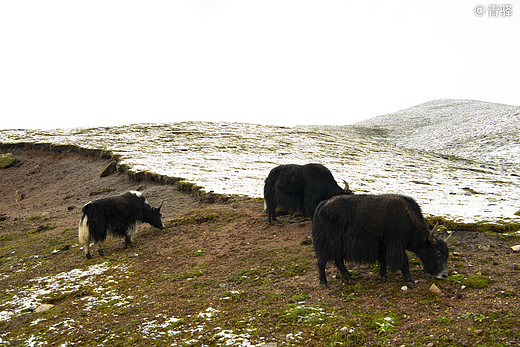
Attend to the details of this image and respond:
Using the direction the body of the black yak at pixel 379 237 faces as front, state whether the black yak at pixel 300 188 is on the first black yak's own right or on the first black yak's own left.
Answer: on the first black yak's own left

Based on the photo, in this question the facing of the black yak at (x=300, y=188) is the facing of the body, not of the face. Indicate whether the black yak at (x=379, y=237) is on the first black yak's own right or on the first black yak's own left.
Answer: on the first black yak's own right

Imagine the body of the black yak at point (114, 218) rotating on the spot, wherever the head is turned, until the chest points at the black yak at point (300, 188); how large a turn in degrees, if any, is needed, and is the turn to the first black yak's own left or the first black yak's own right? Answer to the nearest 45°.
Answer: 0° — it already faces it

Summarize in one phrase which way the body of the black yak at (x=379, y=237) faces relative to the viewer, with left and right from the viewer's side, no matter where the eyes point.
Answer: facing to the right of the viewer

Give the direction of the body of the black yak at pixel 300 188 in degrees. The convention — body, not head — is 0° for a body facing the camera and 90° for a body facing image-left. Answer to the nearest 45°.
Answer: approximately 270°

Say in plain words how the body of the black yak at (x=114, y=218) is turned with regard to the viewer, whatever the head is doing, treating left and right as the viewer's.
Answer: facing to the right of the viewer

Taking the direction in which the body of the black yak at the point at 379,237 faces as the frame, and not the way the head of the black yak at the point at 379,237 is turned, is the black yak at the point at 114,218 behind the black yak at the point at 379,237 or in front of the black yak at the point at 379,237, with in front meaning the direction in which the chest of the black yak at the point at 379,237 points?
behind

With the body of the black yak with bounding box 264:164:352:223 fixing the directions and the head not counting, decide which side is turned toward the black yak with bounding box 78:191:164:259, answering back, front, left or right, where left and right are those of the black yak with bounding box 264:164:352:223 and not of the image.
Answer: back

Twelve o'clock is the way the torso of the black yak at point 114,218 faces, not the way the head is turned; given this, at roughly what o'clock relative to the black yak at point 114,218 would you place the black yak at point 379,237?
the black yak at point 379,237 is roughly at 2 o'clock from the black yak at point 114,218.
